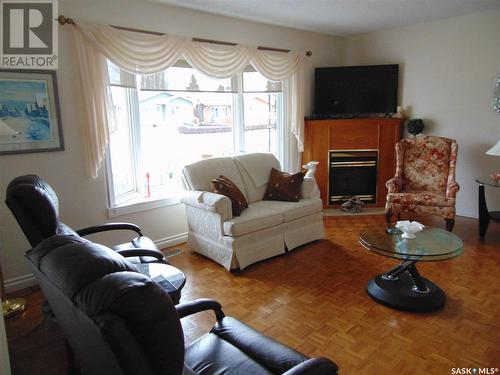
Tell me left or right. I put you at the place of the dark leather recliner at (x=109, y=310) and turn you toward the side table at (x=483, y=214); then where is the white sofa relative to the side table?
left

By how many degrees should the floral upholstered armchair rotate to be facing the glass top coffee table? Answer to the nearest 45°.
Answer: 0° — it already faces it

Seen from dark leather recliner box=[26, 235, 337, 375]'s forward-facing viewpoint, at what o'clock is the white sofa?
The white sofa is roughly at 11 o'clock from the dark leather recliner.

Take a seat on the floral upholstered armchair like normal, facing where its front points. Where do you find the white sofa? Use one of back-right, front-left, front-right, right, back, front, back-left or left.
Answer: front-right

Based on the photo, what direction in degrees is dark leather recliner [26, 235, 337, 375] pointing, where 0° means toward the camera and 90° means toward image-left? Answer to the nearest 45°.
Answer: approximately 225°

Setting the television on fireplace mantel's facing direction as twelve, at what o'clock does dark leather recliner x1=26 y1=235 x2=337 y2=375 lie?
The dark leather recliner is roughly at 12 o'clock from the television on fireplace mantel.

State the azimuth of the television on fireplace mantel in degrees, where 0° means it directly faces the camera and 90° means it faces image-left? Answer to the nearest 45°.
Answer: approximately 0°

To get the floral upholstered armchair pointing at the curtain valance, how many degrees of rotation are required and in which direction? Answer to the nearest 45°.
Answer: approximately 45° to its right

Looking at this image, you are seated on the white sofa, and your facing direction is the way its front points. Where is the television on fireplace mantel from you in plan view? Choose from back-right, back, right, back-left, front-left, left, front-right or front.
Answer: left

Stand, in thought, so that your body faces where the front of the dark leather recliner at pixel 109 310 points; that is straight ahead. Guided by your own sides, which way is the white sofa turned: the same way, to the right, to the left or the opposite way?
to the right

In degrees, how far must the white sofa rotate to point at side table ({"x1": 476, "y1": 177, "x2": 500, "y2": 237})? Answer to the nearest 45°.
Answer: approximately 45° to its left

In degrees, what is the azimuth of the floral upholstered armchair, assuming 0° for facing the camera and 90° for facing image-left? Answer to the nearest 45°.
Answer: approximately 0°

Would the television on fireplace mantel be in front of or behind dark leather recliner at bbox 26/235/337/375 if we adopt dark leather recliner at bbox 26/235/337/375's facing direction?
in front
